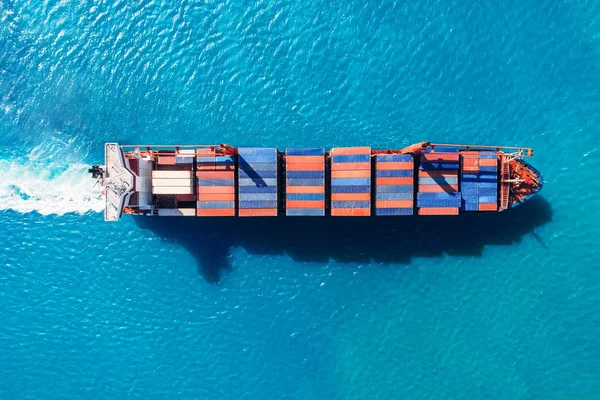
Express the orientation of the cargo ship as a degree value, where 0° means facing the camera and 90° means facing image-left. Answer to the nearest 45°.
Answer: approximately 270°
